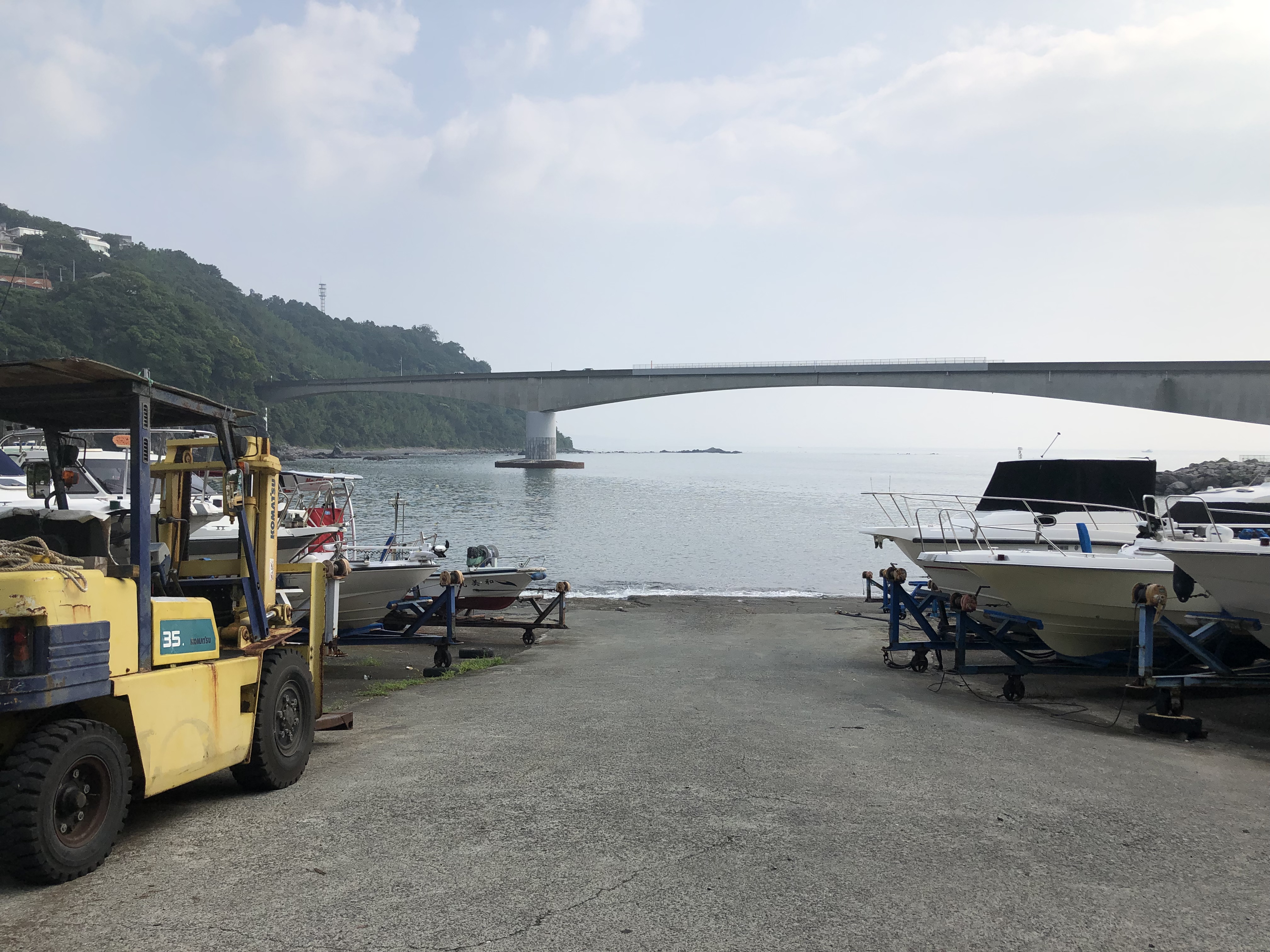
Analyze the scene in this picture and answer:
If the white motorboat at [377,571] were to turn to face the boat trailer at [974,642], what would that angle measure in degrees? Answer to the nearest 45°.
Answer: approximately 45° to its right

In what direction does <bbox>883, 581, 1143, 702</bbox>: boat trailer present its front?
to the viewer's left

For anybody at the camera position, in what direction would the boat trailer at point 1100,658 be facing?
facing to the left of the viewer

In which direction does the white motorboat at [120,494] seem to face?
to the viewer's right

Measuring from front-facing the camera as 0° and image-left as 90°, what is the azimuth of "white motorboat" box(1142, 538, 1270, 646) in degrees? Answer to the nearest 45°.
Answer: approximately 90°

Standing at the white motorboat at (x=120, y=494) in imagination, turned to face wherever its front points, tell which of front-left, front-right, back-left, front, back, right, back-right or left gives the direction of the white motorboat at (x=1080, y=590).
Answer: front-right

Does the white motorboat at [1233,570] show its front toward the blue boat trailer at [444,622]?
yes

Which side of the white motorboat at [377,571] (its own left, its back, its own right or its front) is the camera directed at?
right

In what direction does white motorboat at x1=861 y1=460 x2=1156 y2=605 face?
to the viewer's left

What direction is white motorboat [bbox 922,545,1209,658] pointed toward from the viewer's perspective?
to the viewer's left

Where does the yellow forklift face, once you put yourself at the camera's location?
facing away from the viewer and to the right of the viewer
